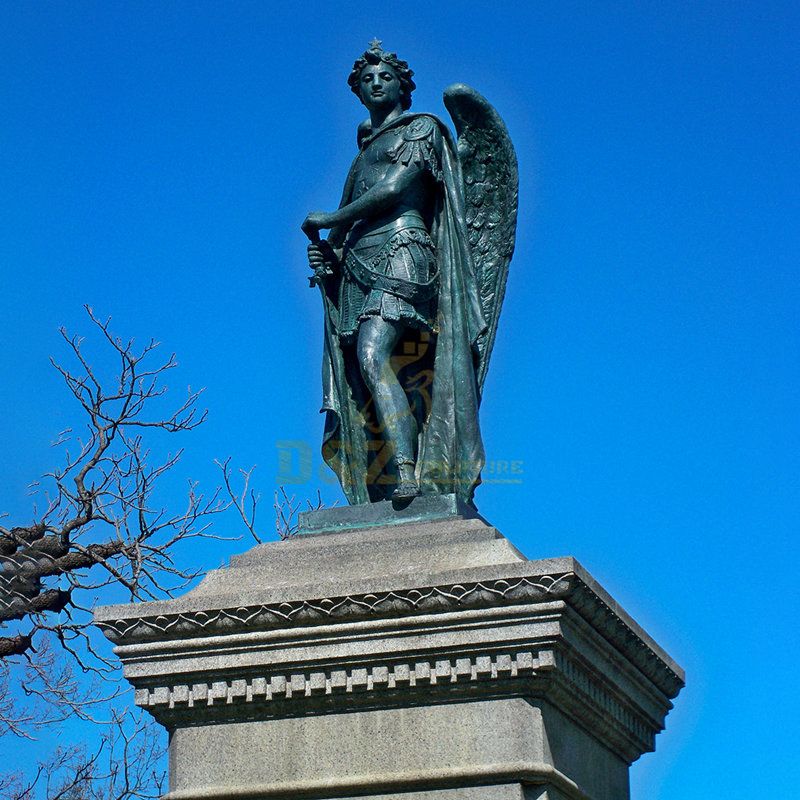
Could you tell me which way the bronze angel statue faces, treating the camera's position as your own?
facing the viewer and to the left of the viewer
